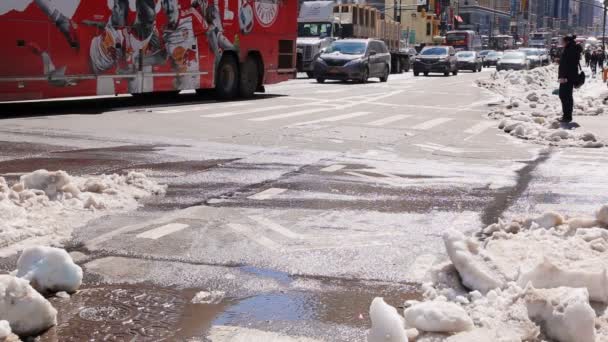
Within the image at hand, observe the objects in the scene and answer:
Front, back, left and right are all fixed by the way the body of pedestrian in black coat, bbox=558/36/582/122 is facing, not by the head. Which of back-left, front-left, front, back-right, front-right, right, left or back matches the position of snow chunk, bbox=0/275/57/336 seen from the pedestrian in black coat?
left

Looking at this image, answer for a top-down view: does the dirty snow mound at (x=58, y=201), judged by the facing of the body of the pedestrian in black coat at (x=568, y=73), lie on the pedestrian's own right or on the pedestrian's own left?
on the pedestrian's own left

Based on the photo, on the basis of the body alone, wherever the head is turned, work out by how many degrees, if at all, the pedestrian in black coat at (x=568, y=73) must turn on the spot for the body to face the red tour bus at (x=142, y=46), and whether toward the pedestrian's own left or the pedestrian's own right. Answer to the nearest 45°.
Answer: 0° — they already face it

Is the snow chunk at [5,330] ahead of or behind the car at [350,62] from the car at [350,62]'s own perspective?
ahead

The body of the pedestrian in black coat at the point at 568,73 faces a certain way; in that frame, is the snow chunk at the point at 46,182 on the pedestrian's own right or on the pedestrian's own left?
on the pedestrian's own left

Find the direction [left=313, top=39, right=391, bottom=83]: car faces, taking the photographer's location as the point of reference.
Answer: facing the viewer and to the left of the viewer

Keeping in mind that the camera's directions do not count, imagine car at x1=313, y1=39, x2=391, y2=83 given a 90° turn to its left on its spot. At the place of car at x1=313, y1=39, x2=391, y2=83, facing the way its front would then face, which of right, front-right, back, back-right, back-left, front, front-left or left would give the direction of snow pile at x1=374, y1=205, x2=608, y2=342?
front-right

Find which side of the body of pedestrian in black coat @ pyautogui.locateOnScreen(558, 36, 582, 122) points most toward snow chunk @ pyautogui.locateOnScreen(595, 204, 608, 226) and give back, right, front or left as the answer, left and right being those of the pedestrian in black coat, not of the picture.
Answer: left

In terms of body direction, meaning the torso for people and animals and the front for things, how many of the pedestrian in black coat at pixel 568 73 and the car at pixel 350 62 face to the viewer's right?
0

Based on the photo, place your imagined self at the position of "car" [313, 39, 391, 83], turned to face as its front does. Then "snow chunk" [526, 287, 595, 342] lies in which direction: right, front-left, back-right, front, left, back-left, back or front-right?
front-left

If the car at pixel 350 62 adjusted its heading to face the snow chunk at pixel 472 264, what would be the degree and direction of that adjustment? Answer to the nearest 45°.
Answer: approximately 45° to its left

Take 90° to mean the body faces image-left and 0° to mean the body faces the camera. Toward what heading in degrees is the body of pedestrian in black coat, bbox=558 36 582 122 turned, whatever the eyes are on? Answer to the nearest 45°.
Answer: approximately 90°

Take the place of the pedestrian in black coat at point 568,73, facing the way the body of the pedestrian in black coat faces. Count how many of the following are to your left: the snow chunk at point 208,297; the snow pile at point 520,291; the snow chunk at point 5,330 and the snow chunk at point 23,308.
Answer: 4

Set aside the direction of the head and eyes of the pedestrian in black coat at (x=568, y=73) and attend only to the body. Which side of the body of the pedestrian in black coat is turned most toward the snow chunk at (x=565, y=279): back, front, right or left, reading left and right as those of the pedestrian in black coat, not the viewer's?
left

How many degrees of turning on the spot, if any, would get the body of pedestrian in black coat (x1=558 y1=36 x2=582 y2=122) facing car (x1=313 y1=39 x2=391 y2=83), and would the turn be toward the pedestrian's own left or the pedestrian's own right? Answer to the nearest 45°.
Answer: approximately 45° to the pedestrian's own right

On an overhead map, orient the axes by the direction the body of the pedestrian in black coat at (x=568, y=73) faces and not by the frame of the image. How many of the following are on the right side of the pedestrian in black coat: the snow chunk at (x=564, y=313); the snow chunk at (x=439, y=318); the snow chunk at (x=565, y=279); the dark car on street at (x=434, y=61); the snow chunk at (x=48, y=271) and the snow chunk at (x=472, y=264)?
1

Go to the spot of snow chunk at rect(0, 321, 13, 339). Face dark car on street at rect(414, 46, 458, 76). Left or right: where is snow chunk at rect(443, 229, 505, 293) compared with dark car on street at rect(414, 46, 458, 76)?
right
